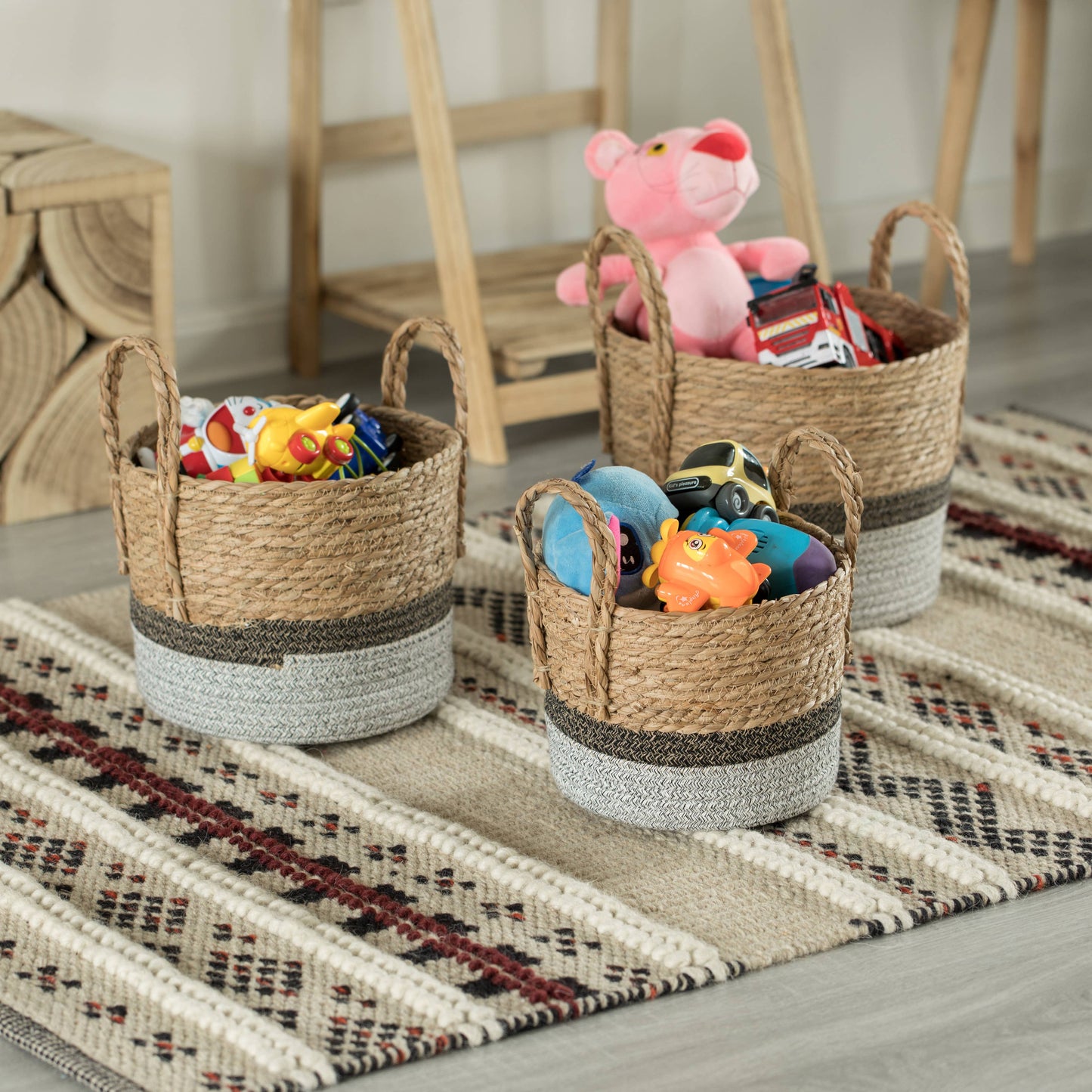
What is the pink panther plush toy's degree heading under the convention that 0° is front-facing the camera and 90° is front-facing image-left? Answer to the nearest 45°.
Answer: approximately 315°
